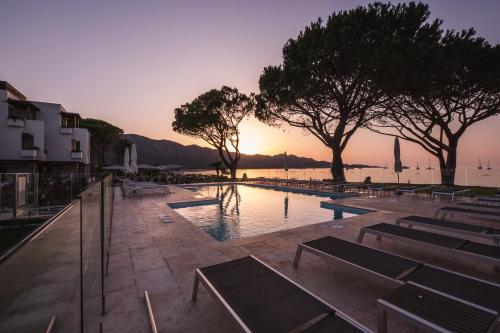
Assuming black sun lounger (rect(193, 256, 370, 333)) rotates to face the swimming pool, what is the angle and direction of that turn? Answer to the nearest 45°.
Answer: approximately 45° to its right

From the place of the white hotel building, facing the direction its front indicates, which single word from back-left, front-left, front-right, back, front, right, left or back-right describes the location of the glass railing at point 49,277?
front-right

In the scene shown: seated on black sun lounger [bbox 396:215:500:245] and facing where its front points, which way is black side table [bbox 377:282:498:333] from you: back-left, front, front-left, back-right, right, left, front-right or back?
back-left

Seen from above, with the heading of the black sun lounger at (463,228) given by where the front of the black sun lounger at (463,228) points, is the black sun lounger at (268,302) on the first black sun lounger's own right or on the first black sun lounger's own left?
on the first black sun lounger's own left

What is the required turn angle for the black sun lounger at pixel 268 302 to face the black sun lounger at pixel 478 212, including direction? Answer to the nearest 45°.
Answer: approximately 90° to its right

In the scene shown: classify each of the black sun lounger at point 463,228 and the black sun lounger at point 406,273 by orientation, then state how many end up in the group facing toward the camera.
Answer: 0

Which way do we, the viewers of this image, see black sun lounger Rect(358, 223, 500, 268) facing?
facing away from the viewer and to the left of the viewer

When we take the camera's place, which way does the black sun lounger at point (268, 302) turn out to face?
facing away from the viewer and to the left of the viewer

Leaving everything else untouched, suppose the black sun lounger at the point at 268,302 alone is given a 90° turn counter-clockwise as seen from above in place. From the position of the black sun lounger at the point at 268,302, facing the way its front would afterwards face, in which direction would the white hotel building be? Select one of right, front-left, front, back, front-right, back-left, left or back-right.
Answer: right

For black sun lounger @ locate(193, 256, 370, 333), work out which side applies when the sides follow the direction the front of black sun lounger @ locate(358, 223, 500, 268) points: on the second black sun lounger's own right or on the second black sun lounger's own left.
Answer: on the second black sun lounger's own left

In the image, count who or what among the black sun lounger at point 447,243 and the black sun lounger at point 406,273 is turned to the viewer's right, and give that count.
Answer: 0

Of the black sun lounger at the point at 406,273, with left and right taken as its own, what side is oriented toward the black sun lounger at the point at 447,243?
right

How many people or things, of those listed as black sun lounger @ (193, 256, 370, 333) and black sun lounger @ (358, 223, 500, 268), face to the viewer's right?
0

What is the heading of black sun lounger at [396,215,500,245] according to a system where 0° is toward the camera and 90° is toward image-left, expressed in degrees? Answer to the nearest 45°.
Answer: approximately 135°
